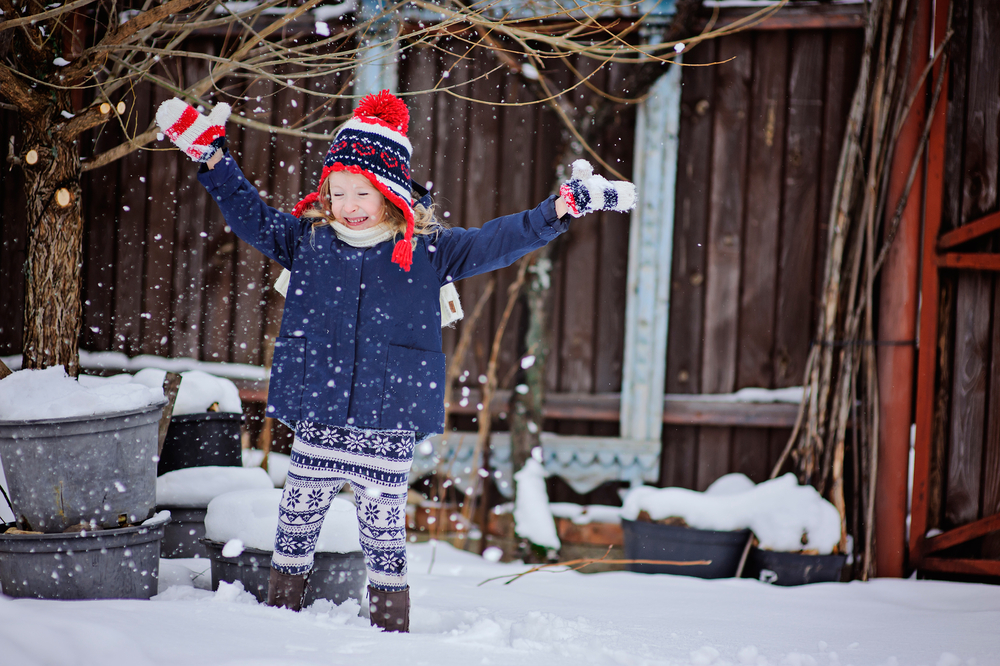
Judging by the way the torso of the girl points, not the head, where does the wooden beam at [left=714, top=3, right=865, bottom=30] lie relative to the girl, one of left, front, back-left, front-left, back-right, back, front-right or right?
back-left

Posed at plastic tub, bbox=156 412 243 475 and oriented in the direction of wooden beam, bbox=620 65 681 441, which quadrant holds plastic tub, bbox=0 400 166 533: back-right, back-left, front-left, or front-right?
back-right

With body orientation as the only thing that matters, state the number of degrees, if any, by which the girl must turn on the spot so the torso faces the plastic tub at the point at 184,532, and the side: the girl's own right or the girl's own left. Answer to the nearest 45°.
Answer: approximately 135° to the girl's own right

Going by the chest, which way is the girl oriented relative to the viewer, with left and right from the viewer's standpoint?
facing the viewer
